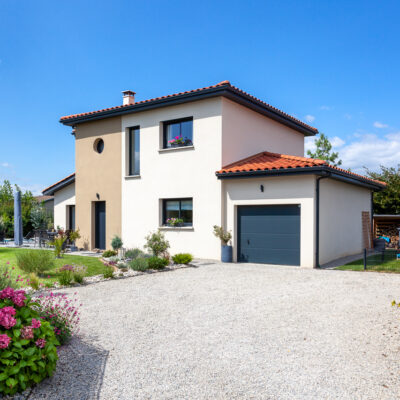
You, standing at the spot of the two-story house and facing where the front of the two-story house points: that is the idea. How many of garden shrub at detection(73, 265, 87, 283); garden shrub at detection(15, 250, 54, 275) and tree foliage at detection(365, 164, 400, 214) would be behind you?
1

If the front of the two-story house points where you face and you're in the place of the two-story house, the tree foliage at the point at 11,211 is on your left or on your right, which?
on your right

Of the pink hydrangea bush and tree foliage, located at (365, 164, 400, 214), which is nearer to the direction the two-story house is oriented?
the pink hydrangea bush

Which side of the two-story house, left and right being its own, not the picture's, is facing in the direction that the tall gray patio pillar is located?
right

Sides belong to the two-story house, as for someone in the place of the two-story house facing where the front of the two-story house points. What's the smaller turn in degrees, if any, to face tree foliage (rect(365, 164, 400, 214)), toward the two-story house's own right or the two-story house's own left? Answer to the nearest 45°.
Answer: approximately 180°

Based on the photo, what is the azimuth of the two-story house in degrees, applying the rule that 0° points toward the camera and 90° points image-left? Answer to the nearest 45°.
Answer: approximately 45°

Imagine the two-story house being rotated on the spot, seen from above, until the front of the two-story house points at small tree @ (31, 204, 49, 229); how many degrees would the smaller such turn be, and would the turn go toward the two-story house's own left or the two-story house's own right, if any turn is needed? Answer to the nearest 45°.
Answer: approximately 90° to the two-story house's own right

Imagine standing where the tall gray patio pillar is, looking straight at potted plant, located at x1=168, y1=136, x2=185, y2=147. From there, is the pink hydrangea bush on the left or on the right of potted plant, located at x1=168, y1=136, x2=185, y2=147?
right

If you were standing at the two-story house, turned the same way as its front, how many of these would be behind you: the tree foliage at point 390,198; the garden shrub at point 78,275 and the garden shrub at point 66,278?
1
